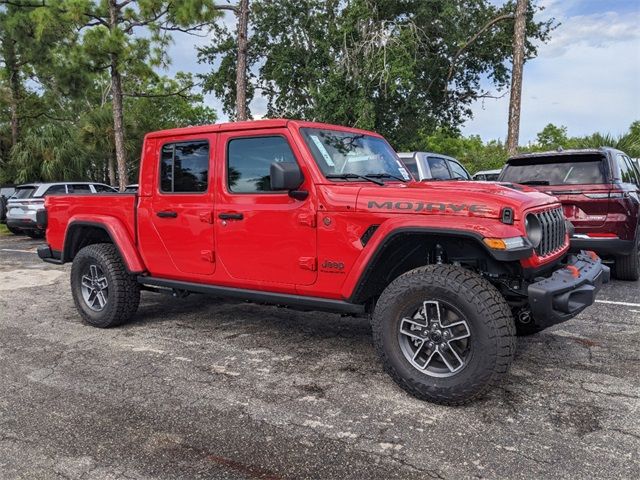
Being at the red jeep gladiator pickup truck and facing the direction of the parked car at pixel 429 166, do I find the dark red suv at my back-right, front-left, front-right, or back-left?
front-right

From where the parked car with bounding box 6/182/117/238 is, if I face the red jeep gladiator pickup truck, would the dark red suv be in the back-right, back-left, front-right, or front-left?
front-left

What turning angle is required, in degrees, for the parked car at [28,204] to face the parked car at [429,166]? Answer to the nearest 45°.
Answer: approximately 90° to its right

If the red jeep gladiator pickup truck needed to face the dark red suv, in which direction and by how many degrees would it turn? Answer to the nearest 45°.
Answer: approximately 90° to its left

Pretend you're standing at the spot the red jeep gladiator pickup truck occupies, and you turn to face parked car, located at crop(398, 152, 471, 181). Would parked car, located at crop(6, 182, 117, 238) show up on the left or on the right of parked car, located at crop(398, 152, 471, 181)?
left

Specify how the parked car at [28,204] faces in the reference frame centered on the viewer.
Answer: facing away from the viewer and to the right of the viewer

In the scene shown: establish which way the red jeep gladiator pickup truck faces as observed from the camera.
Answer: facing the viewer and to the right of the viewer

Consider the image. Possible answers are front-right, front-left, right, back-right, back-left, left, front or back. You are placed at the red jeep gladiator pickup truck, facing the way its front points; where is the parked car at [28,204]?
back

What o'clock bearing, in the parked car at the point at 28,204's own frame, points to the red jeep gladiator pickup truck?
The red jeep gladiator pickup truck is roughly at 4 o'clock from the parked car.

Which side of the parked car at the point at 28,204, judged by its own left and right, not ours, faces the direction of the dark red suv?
right

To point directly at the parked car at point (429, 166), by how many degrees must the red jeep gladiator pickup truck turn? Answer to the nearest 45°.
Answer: approximately 135° to its left
